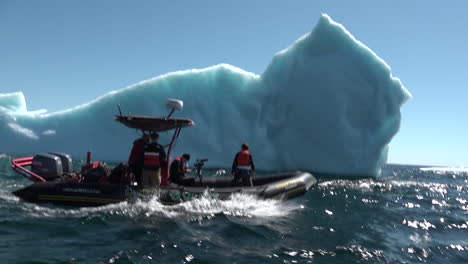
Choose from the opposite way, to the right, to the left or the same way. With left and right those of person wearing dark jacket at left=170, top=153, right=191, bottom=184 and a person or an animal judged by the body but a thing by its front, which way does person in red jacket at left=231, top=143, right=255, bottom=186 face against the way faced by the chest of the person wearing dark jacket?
to the left

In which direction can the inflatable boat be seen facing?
to the viewer's right

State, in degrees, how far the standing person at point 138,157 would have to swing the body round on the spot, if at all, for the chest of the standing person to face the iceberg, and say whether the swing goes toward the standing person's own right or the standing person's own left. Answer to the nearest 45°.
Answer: approximately 45° to the standing person's own left

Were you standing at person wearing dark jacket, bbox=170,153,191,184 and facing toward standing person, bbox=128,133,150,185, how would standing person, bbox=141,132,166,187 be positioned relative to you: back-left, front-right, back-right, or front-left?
front-left

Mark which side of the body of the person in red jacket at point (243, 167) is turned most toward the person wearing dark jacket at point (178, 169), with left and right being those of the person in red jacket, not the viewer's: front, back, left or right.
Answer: left

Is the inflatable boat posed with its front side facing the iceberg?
no

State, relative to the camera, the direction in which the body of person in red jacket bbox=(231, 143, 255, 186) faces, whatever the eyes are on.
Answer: away from the camera

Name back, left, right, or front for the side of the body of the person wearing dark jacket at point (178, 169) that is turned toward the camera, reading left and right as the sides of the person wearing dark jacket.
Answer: right
